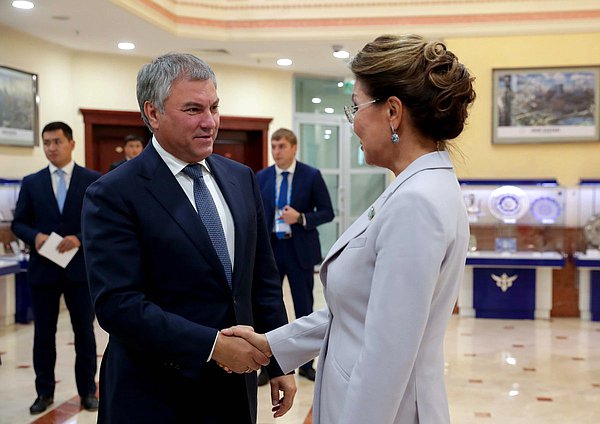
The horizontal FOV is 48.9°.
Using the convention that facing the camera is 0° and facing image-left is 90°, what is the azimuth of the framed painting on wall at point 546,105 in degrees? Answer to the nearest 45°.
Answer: approximately 0°

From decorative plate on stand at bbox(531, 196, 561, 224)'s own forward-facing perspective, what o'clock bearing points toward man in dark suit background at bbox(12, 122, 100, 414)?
The man in dark suit background is roughly at 1 o'clock from the decorative plate on stand.

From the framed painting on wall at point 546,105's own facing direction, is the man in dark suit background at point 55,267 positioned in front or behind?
in front

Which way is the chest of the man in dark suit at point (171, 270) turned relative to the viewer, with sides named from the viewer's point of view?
facing the viewer and to the right of the viewer

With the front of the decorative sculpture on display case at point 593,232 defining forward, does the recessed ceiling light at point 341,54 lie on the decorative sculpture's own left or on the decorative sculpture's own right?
on the decorative sculpture's own right

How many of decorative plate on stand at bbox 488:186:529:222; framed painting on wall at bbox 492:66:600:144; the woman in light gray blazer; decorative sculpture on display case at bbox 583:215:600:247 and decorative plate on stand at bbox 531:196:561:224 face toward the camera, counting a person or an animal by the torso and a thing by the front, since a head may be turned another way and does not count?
4

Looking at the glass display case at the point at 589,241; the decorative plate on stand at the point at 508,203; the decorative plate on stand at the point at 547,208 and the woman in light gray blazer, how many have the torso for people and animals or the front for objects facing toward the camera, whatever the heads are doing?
3

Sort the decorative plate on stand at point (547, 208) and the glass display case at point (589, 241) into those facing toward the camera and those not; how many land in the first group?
2

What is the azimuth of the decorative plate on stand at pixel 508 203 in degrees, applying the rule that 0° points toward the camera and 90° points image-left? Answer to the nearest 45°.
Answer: approximately 0°
